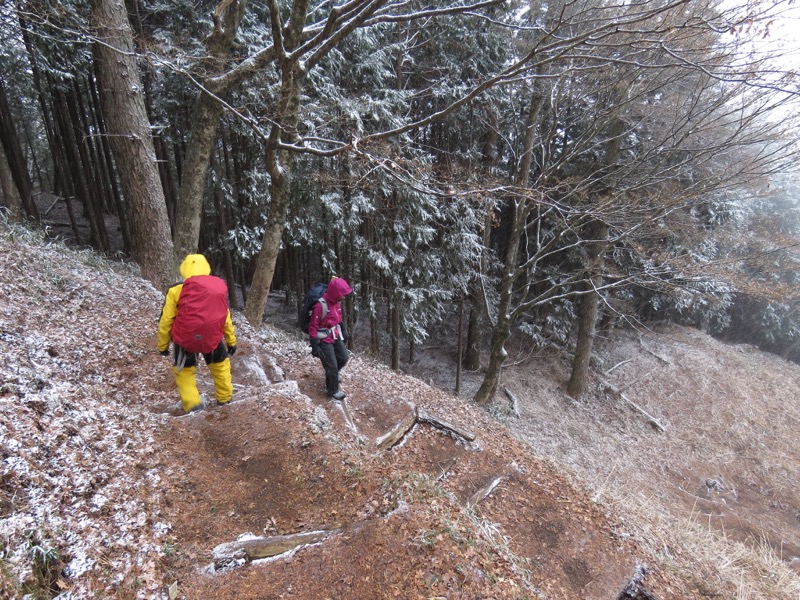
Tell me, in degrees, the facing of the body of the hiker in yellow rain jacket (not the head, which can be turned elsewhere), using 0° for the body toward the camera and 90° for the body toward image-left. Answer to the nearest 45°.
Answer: approximately 180°

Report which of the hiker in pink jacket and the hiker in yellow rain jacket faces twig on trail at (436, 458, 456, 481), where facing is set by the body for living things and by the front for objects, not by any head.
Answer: the hiker in pink jacket

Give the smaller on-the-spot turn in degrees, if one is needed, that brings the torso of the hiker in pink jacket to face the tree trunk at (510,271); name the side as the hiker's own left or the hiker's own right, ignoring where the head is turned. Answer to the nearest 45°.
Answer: approximately 90° to the hiker's own left

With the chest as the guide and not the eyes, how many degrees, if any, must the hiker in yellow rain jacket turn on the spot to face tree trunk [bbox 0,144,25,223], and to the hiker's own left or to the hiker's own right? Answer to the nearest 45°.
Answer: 0° — they already face it

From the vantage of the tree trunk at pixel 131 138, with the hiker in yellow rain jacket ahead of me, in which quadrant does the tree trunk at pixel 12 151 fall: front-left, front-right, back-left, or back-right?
back-right

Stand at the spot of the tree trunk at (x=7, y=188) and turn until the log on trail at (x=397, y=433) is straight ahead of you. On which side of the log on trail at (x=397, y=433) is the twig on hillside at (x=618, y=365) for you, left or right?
left

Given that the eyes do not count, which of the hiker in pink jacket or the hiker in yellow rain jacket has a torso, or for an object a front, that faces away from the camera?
the hiker in yellow rain jacket

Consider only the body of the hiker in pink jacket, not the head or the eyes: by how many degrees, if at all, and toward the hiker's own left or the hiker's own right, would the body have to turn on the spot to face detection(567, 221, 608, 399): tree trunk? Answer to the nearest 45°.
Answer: approximately 90° to the hiker's own left

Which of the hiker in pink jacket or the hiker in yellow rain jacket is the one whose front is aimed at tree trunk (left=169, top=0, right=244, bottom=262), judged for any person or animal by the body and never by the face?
the hiker in yellow rain jacket

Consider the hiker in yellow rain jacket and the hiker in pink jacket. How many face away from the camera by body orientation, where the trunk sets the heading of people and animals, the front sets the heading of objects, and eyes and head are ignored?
1

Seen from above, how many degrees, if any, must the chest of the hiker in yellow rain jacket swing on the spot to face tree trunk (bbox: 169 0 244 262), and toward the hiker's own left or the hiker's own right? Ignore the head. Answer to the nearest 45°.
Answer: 0° — they already face it
